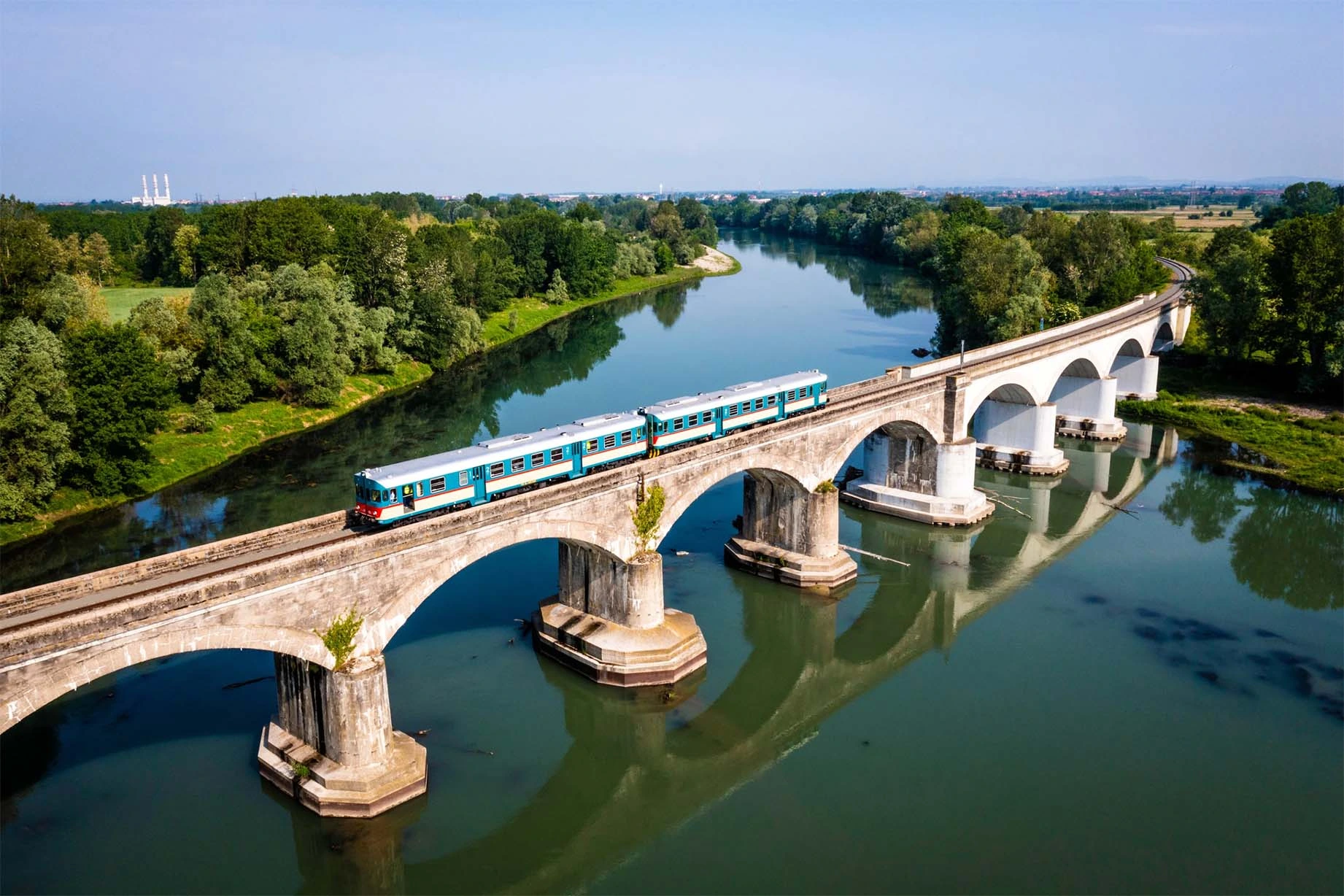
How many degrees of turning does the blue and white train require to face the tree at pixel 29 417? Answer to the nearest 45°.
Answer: approximately 90° to its right

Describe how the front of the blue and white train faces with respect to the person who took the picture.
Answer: facing the viewer and to the left of the viewer

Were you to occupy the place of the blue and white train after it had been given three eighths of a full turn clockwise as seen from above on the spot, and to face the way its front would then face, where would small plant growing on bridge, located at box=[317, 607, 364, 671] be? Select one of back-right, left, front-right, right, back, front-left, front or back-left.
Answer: back-left

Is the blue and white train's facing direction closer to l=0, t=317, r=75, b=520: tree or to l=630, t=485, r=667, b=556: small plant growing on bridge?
the tree
